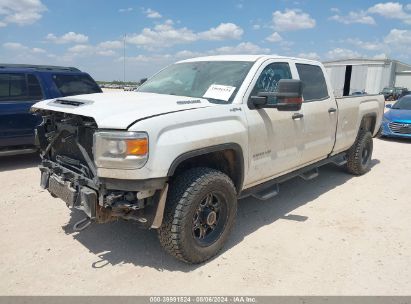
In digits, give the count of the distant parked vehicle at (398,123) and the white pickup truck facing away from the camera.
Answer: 0

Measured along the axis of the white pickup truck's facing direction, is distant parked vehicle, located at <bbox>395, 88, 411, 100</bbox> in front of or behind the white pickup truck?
behind

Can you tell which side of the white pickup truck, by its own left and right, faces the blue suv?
right

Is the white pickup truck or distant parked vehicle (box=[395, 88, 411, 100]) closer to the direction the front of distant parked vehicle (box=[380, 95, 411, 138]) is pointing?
the white pickup truck

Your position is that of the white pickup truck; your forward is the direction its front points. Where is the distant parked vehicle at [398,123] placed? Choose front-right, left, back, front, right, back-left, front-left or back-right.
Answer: back

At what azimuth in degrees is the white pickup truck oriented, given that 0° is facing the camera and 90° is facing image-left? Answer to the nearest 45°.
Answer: approximately 45°

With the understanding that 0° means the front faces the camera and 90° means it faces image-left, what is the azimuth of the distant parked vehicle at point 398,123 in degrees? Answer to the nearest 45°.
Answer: approximately 45°

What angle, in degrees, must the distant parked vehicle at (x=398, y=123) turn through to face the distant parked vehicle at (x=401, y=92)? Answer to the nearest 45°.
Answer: approximately 135° to its right

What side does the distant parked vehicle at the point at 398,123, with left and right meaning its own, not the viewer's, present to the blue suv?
front

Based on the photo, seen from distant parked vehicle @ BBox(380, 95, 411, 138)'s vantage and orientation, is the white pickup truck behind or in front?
in front
